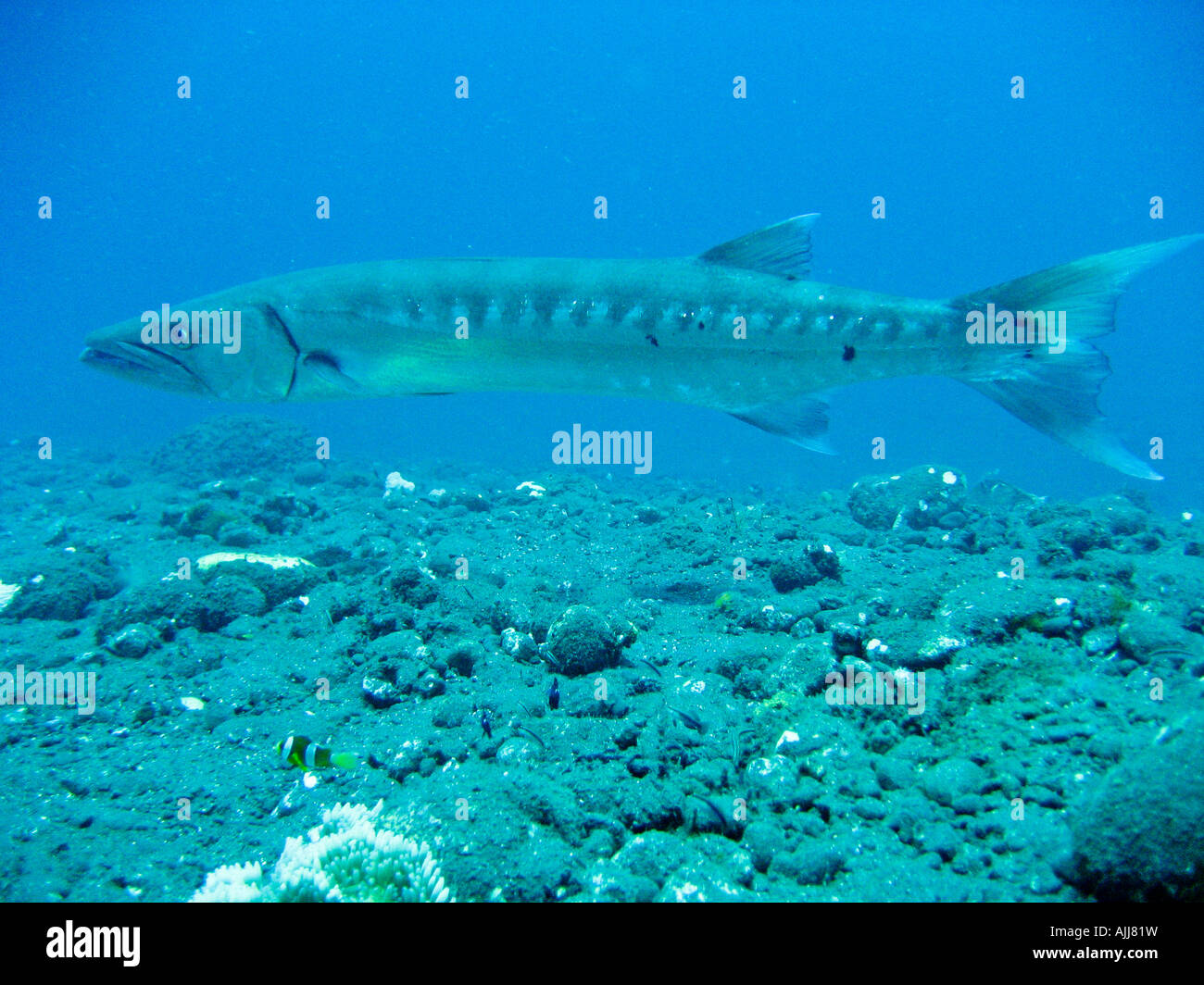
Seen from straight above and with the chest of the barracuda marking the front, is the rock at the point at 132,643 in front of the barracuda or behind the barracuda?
in front

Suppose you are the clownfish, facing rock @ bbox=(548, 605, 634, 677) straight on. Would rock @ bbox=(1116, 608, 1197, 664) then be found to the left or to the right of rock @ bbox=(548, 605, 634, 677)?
right

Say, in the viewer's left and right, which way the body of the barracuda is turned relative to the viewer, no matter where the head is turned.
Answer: facing to the left of the viewer

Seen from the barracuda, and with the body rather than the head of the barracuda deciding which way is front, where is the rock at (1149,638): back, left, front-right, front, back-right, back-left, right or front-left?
back
